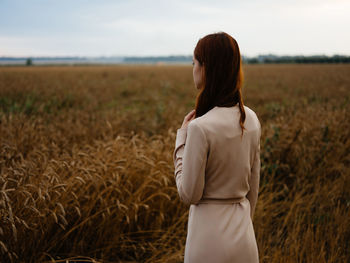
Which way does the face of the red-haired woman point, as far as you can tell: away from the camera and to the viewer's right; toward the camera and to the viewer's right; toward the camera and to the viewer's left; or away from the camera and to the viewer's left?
away from the camera and to the viewer's left

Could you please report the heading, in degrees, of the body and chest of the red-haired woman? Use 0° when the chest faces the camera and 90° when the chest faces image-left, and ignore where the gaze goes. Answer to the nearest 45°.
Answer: approximately 135°
